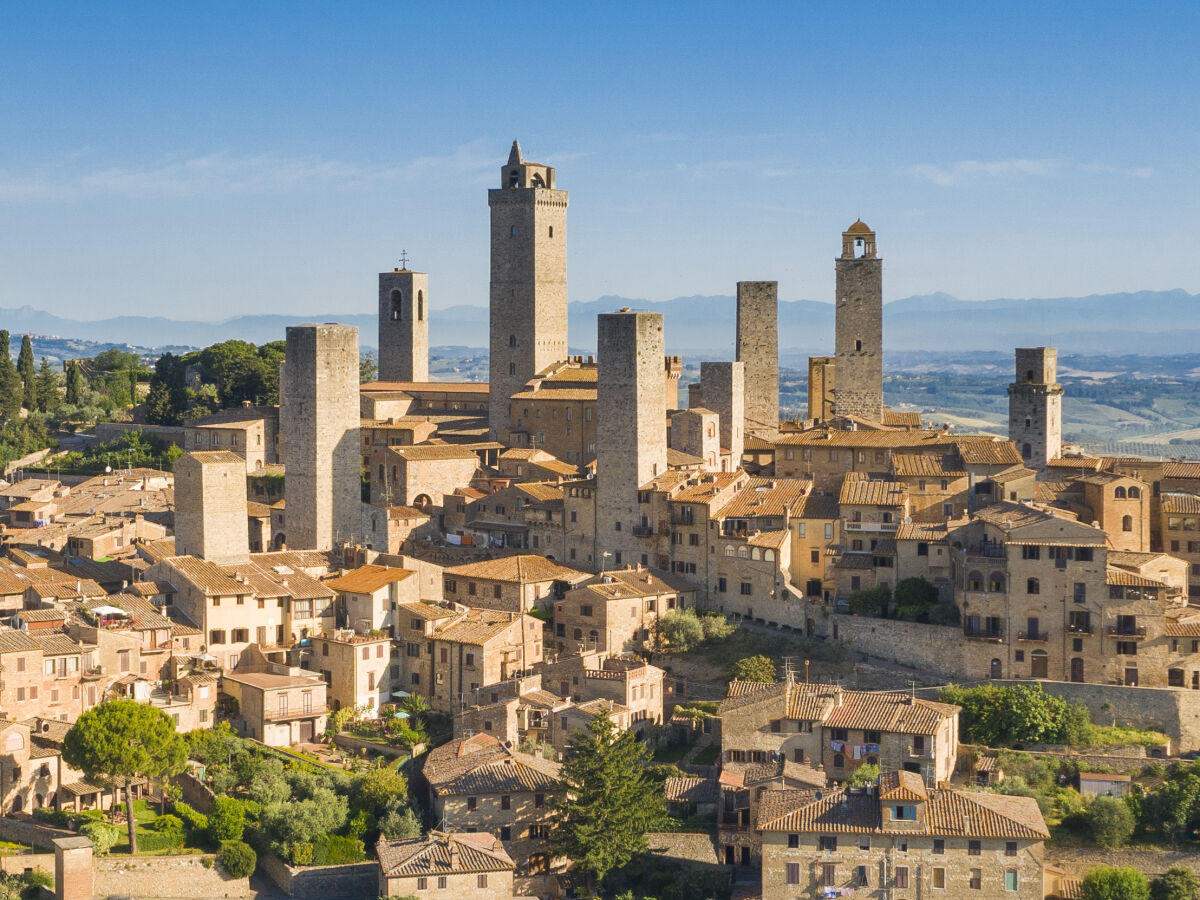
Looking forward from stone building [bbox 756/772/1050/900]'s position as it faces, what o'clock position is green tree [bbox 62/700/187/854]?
The green tree is roughly at 3 o'clock from the stone building.

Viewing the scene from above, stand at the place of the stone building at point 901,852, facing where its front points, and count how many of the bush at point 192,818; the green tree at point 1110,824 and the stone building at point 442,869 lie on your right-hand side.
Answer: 2

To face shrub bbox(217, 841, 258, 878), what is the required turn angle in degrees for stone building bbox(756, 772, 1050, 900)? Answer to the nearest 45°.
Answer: approximately 90° to its right

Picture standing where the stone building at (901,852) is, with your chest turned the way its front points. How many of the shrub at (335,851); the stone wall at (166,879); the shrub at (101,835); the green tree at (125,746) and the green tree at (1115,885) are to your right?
4

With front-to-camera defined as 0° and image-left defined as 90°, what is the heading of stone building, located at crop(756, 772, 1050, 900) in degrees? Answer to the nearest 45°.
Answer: approximately 0°

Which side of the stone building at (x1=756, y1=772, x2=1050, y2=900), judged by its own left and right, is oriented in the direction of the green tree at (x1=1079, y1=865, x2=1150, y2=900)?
left

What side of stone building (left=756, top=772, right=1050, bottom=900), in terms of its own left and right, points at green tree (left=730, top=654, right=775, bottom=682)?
back

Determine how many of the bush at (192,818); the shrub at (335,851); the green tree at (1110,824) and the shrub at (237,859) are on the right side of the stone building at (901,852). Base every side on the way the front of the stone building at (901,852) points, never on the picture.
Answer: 3

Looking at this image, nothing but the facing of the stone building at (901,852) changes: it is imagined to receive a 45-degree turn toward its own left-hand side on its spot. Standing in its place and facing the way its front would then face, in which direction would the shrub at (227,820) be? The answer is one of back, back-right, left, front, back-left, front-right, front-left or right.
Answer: back-right

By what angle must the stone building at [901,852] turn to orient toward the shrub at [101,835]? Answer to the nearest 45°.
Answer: approximately 90° to its right

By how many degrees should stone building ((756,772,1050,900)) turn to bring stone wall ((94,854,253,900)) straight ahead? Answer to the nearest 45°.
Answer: approximately 90° to its right

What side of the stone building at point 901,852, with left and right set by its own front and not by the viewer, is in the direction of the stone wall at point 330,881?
right

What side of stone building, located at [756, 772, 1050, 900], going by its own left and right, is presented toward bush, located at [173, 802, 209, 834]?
right

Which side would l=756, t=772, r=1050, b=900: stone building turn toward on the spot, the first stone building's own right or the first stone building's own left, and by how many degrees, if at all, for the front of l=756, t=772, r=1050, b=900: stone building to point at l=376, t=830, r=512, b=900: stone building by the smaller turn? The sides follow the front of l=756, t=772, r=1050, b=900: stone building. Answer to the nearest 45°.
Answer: approximately 90° to the first stone building's own right
